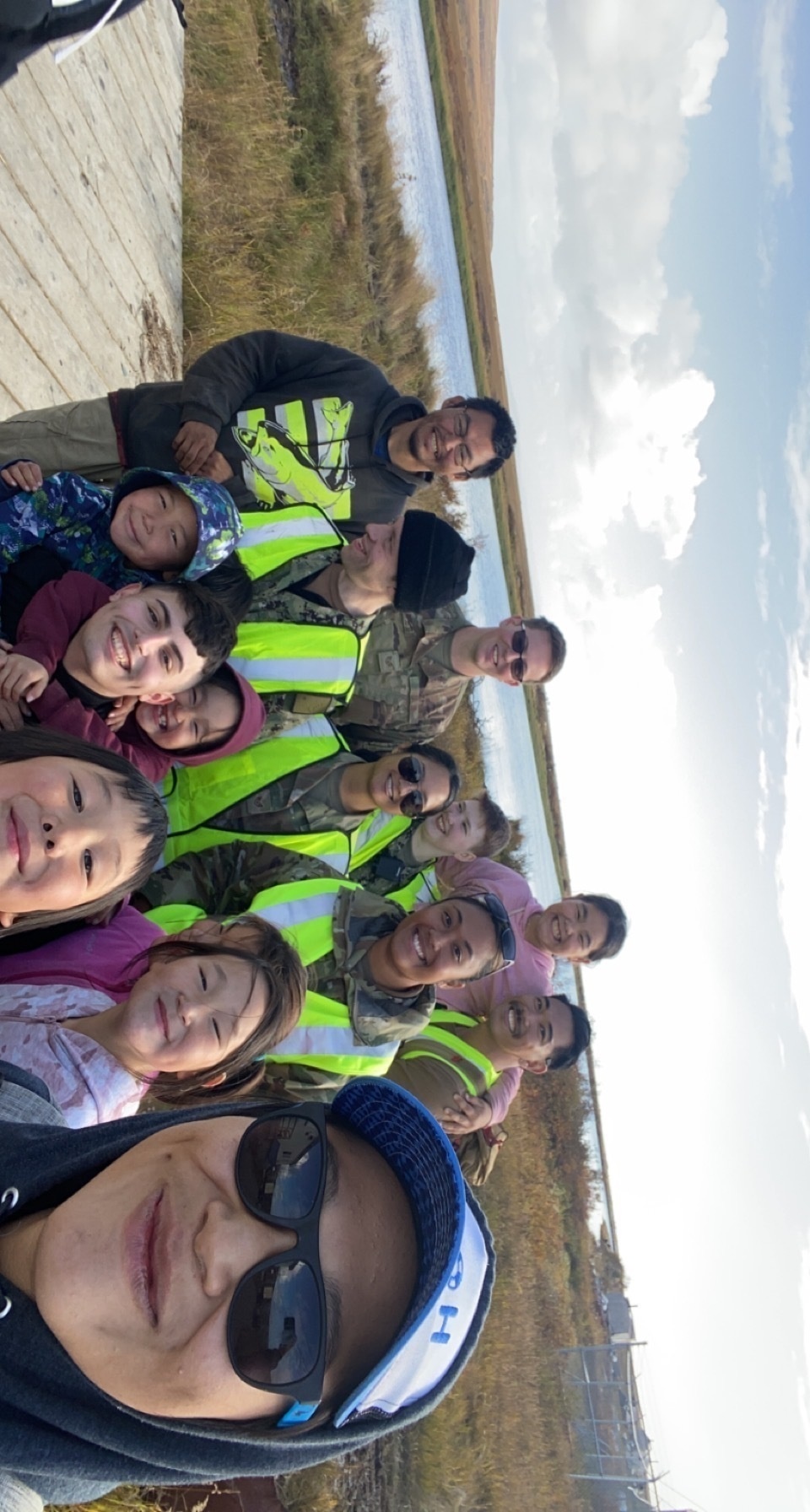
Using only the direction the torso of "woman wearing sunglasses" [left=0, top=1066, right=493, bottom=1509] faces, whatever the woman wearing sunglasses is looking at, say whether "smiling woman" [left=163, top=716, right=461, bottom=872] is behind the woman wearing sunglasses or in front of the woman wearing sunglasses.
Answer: behind

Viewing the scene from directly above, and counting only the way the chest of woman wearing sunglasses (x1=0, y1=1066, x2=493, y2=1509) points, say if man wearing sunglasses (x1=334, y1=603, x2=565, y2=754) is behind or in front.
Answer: behind

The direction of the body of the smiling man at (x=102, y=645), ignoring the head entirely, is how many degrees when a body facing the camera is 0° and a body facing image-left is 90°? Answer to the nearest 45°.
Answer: approximately 0°

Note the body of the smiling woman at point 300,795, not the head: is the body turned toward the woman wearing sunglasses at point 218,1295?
yes
